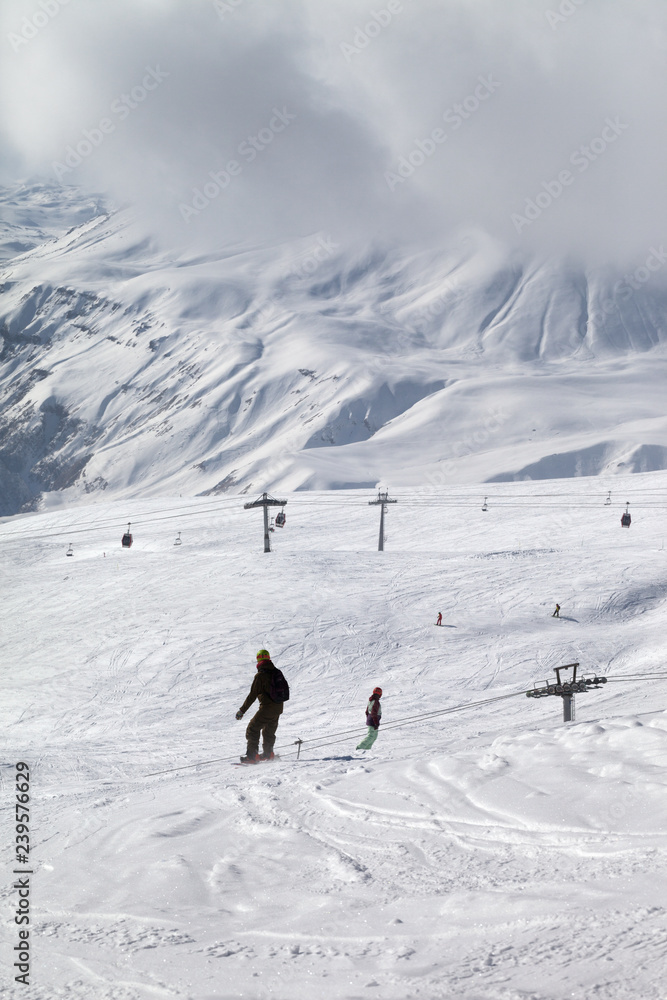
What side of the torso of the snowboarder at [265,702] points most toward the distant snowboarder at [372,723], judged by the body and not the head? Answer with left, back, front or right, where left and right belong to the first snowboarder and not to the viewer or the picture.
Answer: right

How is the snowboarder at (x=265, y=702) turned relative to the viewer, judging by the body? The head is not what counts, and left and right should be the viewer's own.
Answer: facing away from the viewer and to the left of the viewer
